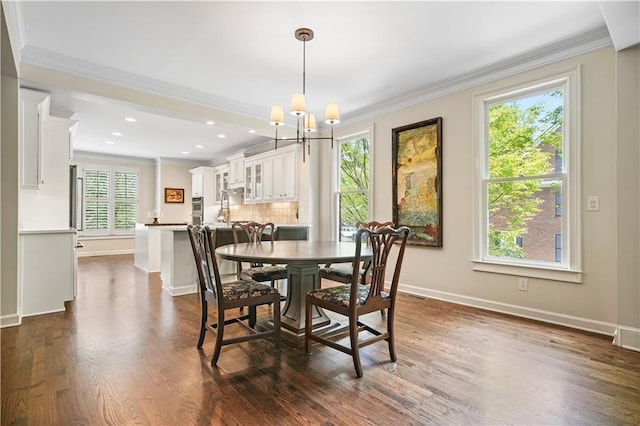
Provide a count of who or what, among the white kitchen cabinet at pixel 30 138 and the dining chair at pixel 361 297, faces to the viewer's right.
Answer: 1

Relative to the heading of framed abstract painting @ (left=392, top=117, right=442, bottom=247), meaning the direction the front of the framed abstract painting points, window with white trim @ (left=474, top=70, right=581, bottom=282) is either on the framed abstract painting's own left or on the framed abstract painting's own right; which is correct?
on the framed abstract painting's own left

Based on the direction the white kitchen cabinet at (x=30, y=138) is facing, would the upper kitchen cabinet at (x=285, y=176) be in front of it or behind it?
in front

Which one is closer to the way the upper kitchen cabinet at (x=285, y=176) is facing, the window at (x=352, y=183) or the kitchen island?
the kitchen island

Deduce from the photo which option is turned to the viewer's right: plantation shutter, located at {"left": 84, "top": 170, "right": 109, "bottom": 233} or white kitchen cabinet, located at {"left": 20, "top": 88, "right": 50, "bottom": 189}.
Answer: the white kitchen cabinet

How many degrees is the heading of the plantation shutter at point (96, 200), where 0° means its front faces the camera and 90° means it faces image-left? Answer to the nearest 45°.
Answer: approximately 0°

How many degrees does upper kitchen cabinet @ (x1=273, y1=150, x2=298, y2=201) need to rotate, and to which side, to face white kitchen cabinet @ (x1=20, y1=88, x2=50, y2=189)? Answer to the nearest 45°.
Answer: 0° — it already faces it

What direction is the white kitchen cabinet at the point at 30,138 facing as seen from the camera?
to the viewer's right

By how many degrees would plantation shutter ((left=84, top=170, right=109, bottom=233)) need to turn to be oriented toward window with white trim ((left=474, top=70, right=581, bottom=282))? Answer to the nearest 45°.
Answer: approximately 45° to its left
